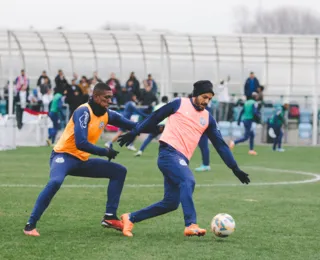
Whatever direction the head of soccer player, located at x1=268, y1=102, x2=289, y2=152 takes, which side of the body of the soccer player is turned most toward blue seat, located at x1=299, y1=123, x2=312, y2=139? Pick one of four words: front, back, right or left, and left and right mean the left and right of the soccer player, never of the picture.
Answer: left

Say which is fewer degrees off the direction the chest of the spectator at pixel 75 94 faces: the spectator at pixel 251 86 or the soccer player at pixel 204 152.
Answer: the soccer player

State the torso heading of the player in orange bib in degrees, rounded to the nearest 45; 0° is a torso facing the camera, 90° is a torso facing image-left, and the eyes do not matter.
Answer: approximately 315°

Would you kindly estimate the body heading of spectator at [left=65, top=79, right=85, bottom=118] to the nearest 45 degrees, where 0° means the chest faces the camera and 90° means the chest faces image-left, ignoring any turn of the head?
approximately 0°
